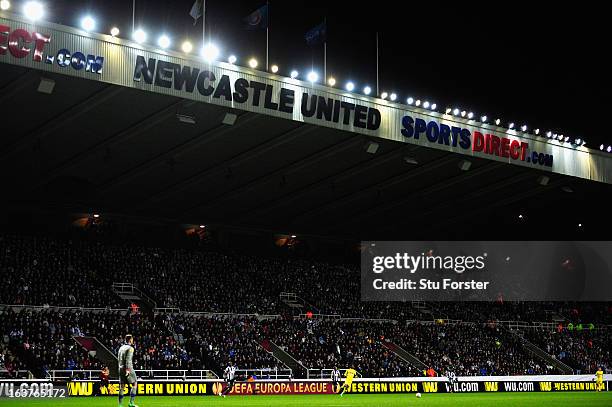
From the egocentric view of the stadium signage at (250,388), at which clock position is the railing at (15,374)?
The railing is roughly at 2 o'clock from the stadium signage.

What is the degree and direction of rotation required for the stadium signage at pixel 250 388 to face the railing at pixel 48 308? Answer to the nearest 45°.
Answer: approximately 90° to its right

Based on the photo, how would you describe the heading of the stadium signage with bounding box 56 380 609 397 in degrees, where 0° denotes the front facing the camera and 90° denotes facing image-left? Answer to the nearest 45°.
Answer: approximately 0°
